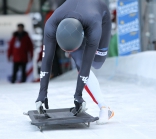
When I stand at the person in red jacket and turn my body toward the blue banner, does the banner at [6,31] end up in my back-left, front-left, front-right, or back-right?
back-left

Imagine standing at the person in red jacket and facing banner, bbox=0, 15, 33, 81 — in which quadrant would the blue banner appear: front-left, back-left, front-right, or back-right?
front-right

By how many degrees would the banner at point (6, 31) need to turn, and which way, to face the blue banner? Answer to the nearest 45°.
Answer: approximately 45° to its left

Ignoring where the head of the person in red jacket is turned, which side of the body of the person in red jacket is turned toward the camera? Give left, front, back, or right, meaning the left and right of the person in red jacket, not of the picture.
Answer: front

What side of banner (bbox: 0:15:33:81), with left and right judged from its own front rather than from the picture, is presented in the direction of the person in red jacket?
front
